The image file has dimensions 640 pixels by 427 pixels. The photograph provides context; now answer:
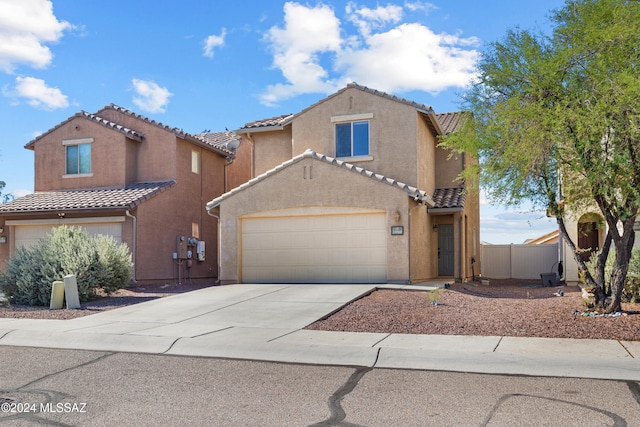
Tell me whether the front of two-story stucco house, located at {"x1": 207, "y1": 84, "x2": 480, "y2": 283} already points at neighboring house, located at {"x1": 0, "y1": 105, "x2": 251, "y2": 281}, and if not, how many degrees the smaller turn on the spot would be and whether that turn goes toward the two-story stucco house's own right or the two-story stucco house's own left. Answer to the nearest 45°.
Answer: approximately 135° to the two-story stucco house's own right

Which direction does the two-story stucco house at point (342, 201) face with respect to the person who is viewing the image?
facing the viewer

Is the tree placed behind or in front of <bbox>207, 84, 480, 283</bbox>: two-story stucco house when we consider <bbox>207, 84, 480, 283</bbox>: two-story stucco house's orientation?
in front

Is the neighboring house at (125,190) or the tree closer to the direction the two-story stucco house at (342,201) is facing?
the tree

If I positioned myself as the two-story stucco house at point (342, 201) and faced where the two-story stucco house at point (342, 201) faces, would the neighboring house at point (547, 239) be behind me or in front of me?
behind

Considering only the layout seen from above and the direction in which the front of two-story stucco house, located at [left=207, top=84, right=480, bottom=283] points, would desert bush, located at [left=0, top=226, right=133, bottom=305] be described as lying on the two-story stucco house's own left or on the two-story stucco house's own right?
on the two-story stucco house's own right

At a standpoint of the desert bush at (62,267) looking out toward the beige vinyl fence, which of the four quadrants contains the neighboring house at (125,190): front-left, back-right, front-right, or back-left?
front-left

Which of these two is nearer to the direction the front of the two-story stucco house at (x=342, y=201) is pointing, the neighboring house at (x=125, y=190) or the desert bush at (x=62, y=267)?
the desert bush

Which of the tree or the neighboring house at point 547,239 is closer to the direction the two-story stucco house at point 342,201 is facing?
the tree

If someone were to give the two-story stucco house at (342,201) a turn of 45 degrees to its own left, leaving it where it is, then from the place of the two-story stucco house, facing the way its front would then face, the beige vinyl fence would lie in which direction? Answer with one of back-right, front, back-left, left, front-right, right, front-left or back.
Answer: left
